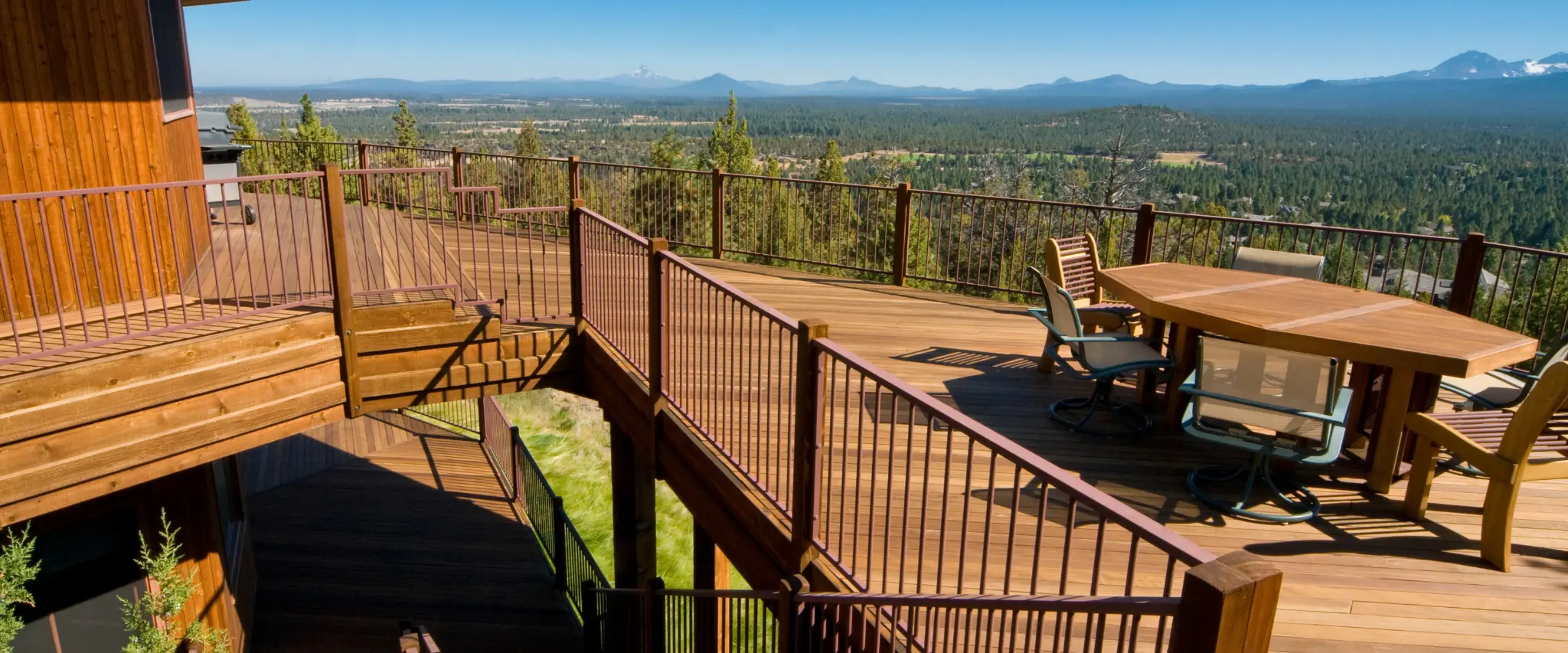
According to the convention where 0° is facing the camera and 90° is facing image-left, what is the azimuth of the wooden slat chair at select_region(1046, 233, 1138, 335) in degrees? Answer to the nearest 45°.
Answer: approximately 315°

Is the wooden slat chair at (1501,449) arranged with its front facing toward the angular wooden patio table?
yes

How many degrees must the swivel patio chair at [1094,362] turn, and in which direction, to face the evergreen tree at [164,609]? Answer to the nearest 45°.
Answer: approximately 180°

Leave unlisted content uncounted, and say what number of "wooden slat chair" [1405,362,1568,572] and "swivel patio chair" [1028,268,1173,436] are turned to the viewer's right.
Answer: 1

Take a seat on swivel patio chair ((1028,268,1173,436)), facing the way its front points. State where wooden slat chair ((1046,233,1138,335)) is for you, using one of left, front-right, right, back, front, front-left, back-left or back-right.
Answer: left

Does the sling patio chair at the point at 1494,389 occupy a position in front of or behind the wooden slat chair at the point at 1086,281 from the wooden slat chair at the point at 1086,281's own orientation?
in front

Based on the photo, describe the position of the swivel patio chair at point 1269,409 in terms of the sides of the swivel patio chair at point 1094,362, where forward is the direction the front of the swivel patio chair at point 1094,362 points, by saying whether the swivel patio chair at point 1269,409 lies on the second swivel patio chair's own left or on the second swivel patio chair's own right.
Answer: on the second swivel patio chair's own right

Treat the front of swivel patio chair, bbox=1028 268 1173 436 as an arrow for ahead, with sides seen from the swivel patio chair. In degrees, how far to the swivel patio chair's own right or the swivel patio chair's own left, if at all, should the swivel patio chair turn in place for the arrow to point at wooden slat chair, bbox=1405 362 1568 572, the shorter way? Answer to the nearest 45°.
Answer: approximately 45° to the swivel patio chair's own right

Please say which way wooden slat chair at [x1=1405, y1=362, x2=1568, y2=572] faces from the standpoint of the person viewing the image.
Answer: facing away from the viewer and to the left of the viewer

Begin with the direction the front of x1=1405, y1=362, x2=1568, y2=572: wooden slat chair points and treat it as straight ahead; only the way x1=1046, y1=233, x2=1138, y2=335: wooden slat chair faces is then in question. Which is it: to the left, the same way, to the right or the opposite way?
the opposite way

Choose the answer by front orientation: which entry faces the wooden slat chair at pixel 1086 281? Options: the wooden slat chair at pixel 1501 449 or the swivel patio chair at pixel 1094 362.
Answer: the wooden slat chair at pixel 1501 449

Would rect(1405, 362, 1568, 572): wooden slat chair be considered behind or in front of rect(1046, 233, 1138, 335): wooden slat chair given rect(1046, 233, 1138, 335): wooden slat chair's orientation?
in front

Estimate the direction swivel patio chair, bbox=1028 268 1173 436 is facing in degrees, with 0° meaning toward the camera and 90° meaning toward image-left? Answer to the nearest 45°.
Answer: approximately 270°

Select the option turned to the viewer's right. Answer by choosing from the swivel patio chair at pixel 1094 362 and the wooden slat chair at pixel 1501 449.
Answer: the swivel patio chair

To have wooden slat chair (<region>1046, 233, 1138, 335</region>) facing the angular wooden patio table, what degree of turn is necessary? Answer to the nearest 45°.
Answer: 0° — it already faces it
